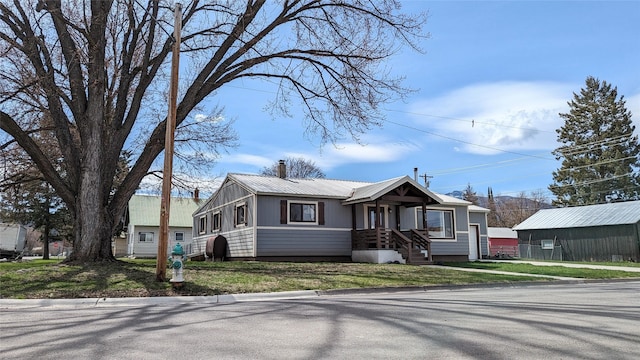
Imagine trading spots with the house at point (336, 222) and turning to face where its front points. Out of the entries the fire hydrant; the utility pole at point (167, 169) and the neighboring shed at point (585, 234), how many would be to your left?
1

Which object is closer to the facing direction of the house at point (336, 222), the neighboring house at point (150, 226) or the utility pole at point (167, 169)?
the utility pole

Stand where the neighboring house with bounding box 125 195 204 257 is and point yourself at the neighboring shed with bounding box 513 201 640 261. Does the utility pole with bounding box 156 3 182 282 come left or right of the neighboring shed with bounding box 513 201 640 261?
right

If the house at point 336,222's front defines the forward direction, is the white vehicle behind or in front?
behind

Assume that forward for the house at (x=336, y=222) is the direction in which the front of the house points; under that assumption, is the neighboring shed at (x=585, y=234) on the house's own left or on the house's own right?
on the house's own left

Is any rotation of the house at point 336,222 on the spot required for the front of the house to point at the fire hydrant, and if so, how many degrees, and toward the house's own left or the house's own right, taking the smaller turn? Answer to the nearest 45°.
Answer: approximately 45° to the house's own right

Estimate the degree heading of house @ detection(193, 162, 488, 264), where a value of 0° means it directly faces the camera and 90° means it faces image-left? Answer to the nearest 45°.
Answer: approximately 315°

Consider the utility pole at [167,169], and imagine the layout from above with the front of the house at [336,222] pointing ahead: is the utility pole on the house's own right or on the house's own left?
on the house's own right

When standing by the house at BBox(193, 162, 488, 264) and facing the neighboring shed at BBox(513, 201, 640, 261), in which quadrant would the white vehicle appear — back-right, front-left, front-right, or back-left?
back-left
